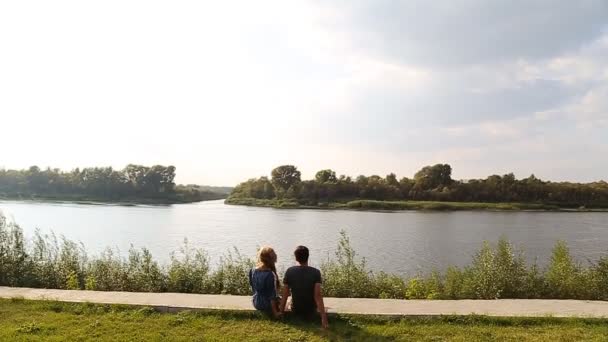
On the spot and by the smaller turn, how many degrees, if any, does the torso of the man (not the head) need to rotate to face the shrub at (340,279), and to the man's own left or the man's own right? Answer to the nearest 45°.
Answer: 0° — they already face it

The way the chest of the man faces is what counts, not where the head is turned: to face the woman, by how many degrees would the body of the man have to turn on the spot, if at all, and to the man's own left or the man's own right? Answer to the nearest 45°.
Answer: approximately 90° to the man's own left

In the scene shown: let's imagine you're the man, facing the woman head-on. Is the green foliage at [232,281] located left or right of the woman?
right

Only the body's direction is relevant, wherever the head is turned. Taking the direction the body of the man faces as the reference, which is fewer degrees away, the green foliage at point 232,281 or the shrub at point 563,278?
the green foliage

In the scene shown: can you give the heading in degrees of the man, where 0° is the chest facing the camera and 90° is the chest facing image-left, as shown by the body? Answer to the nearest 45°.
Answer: approximately 180°

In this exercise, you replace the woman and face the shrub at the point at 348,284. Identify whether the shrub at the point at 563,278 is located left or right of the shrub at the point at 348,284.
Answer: right

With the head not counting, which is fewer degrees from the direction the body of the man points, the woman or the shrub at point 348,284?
the shrub

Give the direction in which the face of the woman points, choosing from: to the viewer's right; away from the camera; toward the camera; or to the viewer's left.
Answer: away from the camera

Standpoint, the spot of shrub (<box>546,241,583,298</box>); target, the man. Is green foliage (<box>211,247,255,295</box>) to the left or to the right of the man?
right

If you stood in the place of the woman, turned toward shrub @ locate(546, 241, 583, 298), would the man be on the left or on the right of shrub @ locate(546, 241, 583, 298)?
right
